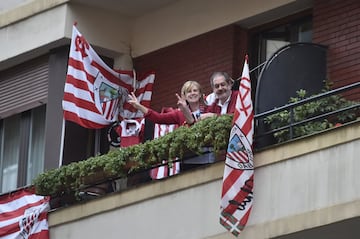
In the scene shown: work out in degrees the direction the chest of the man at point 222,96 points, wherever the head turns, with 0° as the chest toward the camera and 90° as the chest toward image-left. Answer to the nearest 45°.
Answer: approximately 45°

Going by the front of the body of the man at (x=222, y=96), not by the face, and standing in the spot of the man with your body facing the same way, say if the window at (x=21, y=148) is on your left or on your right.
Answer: on your right

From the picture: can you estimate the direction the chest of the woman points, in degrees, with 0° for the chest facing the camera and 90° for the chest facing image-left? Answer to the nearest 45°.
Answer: approximately 0°

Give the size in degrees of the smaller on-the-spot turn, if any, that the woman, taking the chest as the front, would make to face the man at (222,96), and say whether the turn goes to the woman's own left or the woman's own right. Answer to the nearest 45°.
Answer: approximately 45° to the woman's own left
